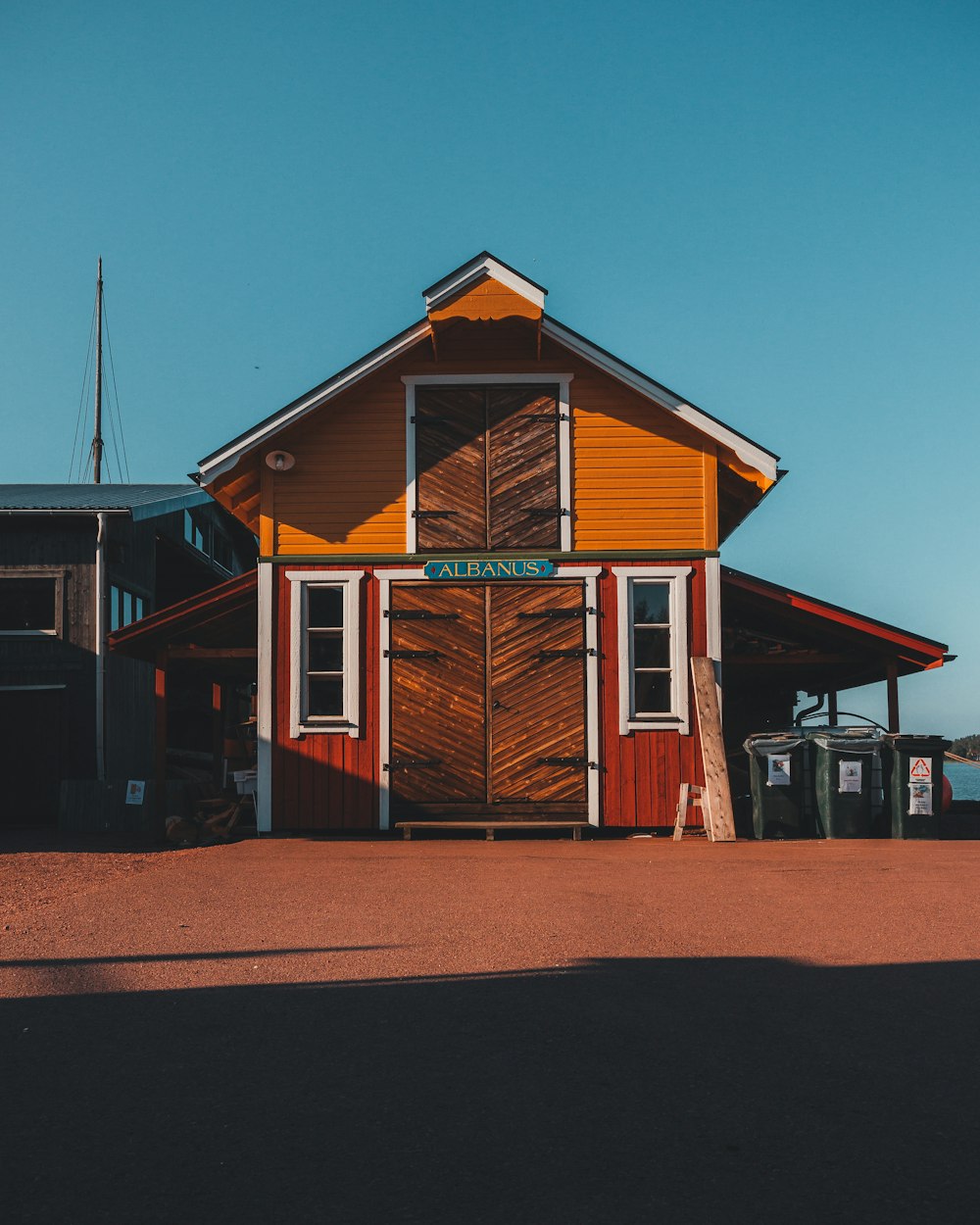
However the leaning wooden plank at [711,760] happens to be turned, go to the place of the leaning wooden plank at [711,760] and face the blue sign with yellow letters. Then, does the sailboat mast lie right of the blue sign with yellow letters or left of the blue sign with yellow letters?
right

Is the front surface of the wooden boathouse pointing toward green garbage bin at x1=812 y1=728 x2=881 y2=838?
no

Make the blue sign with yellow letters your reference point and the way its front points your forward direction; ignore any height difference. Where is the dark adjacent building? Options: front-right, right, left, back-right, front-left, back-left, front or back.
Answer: back-right

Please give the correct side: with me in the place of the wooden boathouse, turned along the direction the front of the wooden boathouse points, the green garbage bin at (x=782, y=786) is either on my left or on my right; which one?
on my left

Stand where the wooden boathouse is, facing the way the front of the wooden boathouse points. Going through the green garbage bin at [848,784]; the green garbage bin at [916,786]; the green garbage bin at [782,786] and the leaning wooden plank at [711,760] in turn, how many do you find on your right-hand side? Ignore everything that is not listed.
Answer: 0

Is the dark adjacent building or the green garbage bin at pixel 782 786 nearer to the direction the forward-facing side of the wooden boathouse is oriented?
the green garbage bin

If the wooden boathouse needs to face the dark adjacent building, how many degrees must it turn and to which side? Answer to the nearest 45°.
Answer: approximately 135° to its right

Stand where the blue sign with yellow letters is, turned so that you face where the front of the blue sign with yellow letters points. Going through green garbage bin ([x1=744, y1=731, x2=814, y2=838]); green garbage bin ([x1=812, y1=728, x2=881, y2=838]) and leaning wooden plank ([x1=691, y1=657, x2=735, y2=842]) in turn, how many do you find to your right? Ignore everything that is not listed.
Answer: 0

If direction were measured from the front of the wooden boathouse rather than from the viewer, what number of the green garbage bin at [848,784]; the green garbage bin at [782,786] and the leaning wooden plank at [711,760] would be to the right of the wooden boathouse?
0

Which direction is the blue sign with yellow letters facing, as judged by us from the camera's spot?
facing the viewer

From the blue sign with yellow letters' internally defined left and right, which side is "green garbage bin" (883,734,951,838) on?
on its left

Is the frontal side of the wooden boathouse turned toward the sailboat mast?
no

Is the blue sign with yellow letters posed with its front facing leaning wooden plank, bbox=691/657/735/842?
no

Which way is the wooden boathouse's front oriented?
toward the camera
